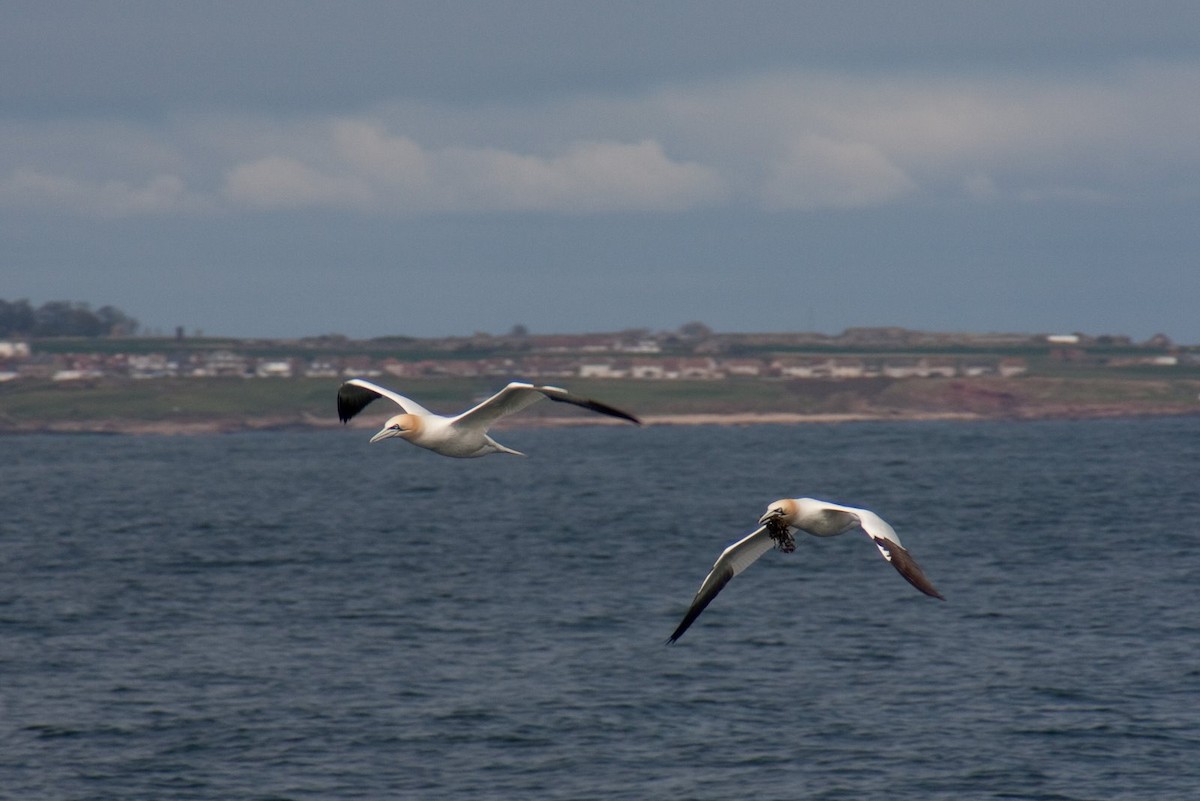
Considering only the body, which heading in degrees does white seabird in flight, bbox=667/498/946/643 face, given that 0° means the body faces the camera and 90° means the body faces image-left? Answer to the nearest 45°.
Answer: approximately 45°

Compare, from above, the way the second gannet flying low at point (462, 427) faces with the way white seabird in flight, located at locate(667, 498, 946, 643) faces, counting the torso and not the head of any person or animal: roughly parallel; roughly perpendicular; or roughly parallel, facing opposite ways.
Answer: roughly parallel

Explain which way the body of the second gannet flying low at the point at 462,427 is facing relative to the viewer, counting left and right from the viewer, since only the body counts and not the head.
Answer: facing the viewer and to the left of the viewer

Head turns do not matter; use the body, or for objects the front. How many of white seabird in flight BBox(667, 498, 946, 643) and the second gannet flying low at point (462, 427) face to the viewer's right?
0

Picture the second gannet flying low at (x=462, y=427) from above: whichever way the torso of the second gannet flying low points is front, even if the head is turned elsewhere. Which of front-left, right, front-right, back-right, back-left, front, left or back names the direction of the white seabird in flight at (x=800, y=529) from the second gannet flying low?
left
